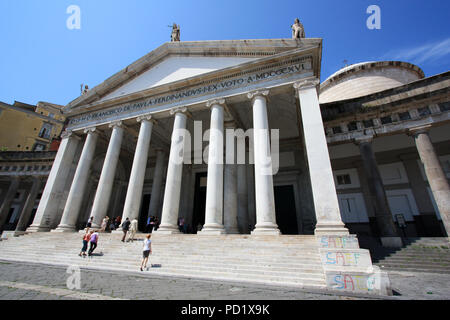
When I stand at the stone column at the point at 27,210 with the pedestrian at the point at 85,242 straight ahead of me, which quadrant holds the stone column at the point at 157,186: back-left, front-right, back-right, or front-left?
front-left

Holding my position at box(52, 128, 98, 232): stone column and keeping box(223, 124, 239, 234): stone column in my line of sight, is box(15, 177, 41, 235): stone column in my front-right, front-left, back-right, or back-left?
back-left

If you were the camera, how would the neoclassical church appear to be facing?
facing the viewer and to the left of the viewer

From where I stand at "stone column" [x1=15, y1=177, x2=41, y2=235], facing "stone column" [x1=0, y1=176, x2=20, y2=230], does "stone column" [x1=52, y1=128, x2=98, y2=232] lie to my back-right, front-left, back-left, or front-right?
back-left

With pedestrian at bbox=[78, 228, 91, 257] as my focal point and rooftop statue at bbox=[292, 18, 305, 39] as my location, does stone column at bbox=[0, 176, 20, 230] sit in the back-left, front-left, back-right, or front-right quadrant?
front-right

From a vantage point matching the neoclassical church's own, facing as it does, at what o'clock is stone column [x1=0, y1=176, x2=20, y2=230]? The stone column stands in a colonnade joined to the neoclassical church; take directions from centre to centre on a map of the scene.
The stone column is roughly at 2 o'clock from the neoclassical church.

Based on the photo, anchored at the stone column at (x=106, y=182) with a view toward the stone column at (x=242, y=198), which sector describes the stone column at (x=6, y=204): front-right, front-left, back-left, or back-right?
back-left
